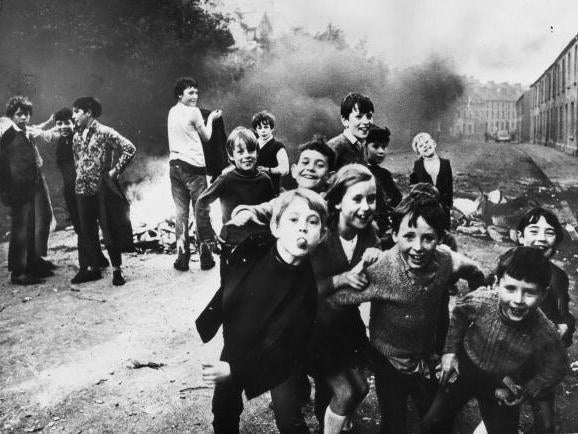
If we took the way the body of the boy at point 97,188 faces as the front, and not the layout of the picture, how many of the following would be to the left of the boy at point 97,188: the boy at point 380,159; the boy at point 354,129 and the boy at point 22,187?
2

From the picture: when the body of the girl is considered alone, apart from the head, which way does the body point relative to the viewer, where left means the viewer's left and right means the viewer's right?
facing the viewer and to the right of the viewer

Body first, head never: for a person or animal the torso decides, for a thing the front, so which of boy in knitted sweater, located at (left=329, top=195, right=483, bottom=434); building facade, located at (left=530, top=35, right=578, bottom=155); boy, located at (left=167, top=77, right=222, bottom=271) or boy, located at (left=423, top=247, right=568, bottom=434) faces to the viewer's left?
the building facade

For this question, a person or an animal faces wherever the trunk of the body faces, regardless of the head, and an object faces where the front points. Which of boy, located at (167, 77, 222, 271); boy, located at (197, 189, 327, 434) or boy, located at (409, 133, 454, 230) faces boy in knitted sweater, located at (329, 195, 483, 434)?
boy, located at (409, 133, 454, 230)

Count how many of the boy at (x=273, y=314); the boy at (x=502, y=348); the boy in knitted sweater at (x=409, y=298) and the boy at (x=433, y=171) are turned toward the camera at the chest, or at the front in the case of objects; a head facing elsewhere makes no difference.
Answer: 4

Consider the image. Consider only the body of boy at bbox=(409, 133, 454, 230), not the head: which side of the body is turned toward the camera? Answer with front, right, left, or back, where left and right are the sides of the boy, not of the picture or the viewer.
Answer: front

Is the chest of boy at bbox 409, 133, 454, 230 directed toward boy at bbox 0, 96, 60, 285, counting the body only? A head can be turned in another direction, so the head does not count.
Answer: no

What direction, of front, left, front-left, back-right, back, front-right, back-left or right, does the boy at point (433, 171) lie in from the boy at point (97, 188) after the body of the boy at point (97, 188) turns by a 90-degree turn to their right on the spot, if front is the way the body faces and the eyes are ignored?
back

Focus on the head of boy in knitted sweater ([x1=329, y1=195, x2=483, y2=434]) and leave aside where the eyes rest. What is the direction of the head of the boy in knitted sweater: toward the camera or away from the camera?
toward the camera

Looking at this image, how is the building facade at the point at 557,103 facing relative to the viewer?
to the viewer's left

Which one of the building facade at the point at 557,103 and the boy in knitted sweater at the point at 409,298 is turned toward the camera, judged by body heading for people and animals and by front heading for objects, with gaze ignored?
the boy in knitted sweater

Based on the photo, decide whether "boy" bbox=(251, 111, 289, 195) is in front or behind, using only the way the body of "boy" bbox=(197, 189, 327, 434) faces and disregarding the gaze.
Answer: behind

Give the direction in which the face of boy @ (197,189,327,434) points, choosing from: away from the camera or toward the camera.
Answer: toward the camera

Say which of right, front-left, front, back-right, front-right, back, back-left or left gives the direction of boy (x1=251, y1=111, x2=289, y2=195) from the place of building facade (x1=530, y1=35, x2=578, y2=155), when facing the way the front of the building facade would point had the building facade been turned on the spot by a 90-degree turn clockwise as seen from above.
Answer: back-left

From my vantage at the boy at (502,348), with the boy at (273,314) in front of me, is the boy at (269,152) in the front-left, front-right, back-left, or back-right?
front-right

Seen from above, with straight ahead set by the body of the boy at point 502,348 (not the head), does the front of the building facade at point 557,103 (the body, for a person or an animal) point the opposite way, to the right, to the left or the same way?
to the right
